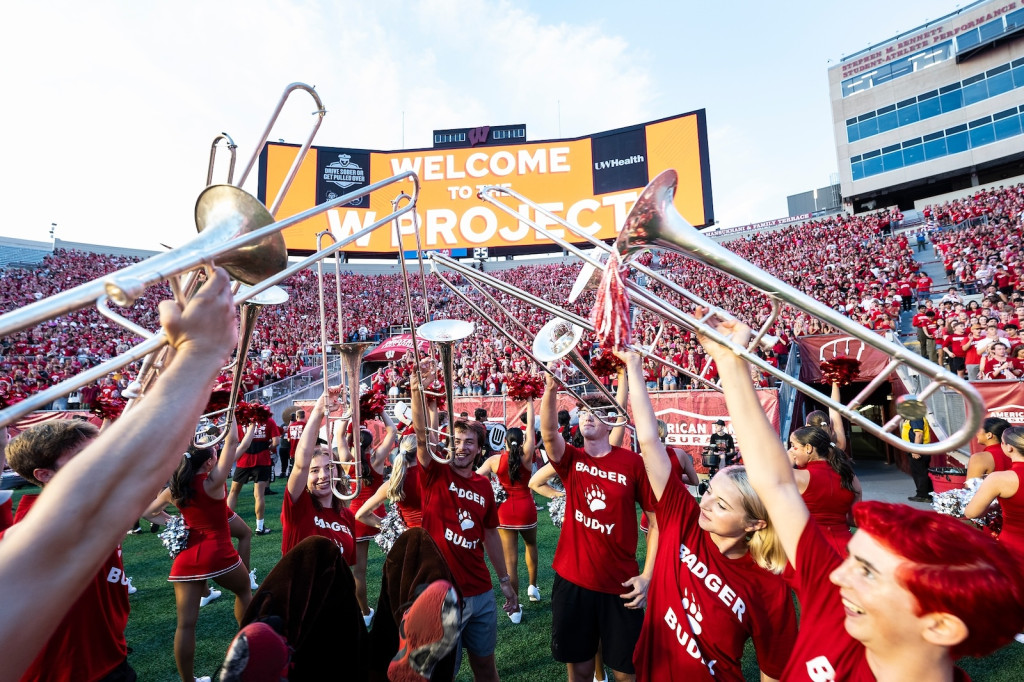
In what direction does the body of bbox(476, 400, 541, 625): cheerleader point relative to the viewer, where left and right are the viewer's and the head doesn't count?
facing away from the viewer

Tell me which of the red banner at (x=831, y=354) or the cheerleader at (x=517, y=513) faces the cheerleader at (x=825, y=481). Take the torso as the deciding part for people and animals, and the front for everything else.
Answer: the red banner

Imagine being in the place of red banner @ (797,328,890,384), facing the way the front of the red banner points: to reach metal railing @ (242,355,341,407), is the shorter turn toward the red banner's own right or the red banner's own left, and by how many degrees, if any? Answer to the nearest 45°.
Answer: approximately 90° to the red banner's own right

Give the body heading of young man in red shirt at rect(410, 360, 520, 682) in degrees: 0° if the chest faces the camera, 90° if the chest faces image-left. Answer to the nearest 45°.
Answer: approximately 0°

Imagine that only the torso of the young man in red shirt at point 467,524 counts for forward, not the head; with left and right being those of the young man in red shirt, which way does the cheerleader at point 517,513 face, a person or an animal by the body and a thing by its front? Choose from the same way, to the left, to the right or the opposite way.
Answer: the opposite way

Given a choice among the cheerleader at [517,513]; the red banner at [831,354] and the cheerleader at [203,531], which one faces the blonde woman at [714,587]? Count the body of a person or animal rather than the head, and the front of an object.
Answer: the red banner

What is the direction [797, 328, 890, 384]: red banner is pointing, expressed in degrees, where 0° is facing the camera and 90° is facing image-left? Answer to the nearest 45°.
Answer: approximately 0°

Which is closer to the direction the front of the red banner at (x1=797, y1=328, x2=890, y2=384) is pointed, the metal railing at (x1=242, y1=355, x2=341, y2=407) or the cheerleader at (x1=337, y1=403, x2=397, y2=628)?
the cheerleader

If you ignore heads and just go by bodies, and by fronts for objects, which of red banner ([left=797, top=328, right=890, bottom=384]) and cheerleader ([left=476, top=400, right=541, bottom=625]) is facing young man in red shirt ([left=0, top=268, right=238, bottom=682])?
the red banner

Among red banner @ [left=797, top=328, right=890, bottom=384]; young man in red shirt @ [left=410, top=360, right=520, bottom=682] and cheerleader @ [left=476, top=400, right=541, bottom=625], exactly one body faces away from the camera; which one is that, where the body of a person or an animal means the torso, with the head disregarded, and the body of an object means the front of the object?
the cheerleader
